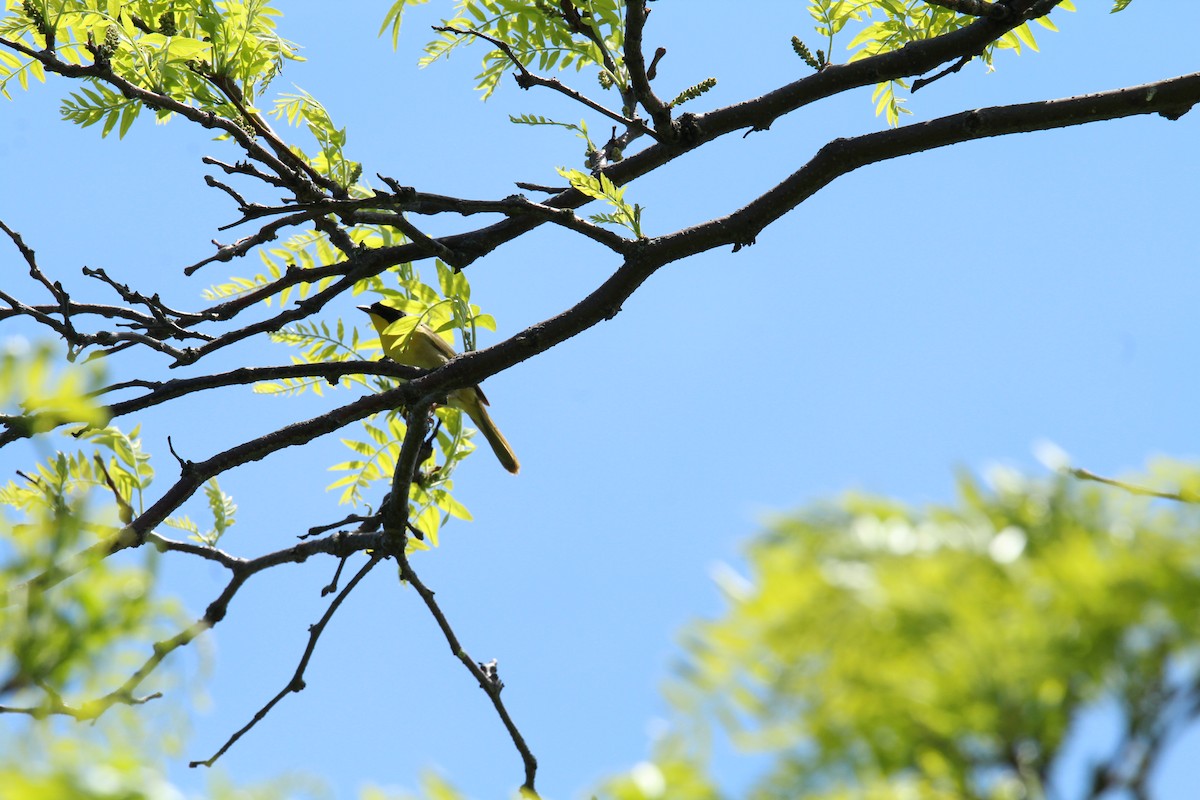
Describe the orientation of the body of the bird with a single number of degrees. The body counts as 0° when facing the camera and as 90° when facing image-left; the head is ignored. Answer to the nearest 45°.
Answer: approximately 90°
